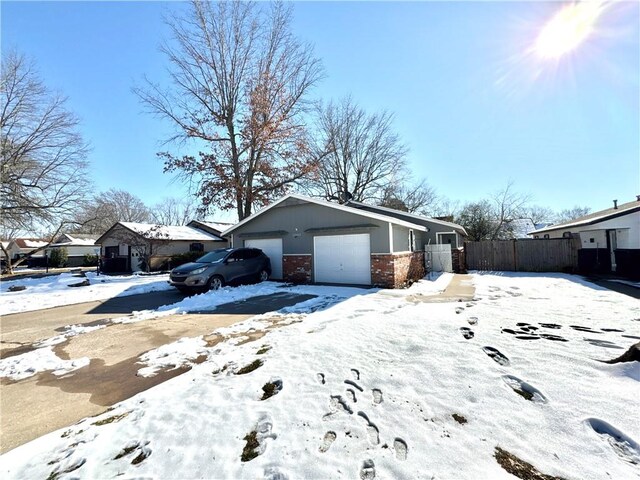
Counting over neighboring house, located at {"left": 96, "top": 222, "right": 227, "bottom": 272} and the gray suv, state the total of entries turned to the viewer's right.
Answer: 0

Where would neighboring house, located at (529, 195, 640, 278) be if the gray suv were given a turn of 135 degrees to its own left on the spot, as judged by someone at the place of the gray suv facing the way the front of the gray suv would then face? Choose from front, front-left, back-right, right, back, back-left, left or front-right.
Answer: front

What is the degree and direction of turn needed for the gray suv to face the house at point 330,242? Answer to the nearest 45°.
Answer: approximately 135° to its left

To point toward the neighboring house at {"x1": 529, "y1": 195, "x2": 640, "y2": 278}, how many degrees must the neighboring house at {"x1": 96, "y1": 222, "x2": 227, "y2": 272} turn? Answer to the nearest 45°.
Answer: approximately 90° to its left

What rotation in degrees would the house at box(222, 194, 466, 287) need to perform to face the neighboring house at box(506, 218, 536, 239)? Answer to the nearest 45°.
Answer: approximately 180°

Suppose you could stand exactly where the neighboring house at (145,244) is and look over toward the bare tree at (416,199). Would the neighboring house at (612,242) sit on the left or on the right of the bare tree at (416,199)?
right

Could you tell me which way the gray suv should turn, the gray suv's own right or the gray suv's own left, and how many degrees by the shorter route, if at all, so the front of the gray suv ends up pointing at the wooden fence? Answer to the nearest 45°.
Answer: approximately 135° to the gray suv's own left

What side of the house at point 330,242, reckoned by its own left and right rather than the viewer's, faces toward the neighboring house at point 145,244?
right

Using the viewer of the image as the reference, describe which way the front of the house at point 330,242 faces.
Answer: facing the viewer and to the left of the viewer

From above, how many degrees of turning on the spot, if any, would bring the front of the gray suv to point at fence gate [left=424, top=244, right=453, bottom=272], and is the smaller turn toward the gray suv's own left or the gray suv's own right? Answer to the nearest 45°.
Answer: approximately 135° to the gray suv's own left

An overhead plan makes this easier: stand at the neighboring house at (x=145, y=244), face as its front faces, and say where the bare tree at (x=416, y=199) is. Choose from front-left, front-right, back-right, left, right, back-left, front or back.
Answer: back-left
